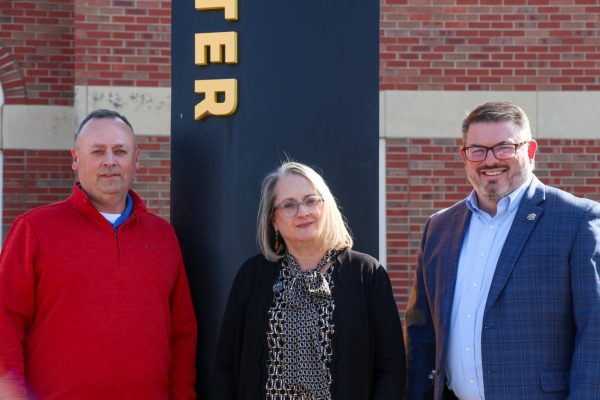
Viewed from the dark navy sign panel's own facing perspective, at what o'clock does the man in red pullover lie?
The man in red pullover is roughly at 2 o'clock from the dark navy sign panel.

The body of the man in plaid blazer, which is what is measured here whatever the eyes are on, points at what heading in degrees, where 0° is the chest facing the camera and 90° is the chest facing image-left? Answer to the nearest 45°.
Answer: approximately 45°

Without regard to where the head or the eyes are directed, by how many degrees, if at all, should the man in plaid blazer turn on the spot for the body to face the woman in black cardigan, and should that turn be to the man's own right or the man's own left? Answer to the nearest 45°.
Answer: approximately 45° to the man's own right

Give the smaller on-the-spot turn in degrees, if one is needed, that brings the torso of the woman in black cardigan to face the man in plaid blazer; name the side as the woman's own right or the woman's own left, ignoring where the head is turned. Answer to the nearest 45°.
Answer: approximately 90° to the woman's own left

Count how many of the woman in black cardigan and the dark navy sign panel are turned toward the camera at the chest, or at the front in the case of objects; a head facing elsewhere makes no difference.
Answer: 2

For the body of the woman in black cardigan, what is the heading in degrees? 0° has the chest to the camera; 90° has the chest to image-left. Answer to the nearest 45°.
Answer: approximately 0°

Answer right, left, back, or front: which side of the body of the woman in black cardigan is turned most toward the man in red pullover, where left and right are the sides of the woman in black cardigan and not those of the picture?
right
